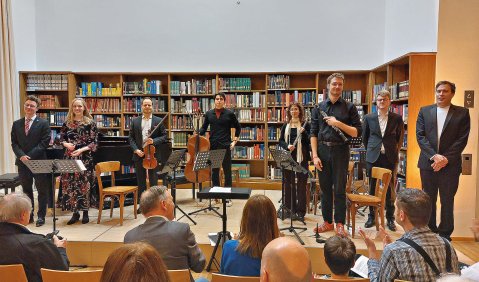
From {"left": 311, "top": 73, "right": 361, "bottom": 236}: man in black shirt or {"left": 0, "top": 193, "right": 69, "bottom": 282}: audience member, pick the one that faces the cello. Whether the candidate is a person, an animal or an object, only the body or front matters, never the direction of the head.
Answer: the audience member

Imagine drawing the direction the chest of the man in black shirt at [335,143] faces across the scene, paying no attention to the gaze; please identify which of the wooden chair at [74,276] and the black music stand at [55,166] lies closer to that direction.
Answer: the wooden chair

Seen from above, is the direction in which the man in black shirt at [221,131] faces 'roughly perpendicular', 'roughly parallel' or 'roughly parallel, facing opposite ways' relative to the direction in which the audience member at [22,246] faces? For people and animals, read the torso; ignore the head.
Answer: roughly parallel, facing opposite ways

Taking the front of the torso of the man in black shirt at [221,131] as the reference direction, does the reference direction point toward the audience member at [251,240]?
yes

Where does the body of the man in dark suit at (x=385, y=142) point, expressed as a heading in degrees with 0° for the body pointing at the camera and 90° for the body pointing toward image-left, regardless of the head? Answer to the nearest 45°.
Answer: approximately 0°

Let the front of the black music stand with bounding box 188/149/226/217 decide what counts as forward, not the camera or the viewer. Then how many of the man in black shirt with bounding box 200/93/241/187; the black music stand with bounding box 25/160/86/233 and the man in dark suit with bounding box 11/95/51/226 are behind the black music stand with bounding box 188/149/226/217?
0

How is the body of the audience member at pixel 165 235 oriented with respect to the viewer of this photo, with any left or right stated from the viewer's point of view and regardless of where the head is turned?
facing away from the viewer and to the right of the viewer

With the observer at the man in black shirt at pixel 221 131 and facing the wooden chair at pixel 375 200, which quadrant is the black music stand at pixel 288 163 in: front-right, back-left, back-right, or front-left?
front-right

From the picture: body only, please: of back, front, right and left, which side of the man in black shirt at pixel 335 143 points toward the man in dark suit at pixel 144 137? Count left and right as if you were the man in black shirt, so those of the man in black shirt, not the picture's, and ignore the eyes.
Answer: right

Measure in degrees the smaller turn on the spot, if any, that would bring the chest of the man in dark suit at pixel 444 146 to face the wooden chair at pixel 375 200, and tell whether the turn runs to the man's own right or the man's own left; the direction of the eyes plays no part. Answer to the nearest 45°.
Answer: approximately 90° to the man's own right

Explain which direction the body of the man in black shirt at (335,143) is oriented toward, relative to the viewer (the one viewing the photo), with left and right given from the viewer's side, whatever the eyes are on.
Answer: facing the viewer

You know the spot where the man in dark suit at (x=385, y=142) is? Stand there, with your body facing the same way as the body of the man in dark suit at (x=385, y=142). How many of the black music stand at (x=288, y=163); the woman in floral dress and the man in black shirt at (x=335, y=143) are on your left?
0

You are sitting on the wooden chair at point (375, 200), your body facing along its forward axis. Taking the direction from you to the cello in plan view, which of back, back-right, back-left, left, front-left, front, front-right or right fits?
front-right

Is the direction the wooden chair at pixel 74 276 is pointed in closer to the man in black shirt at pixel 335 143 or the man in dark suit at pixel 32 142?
the man in dark suit

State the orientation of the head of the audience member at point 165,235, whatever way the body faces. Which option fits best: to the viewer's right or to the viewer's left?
to the viewer's right

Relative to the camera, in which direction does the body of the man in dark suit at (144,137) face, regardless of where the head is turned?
toward the camera

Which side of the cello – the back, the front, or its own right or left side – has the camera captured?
front
